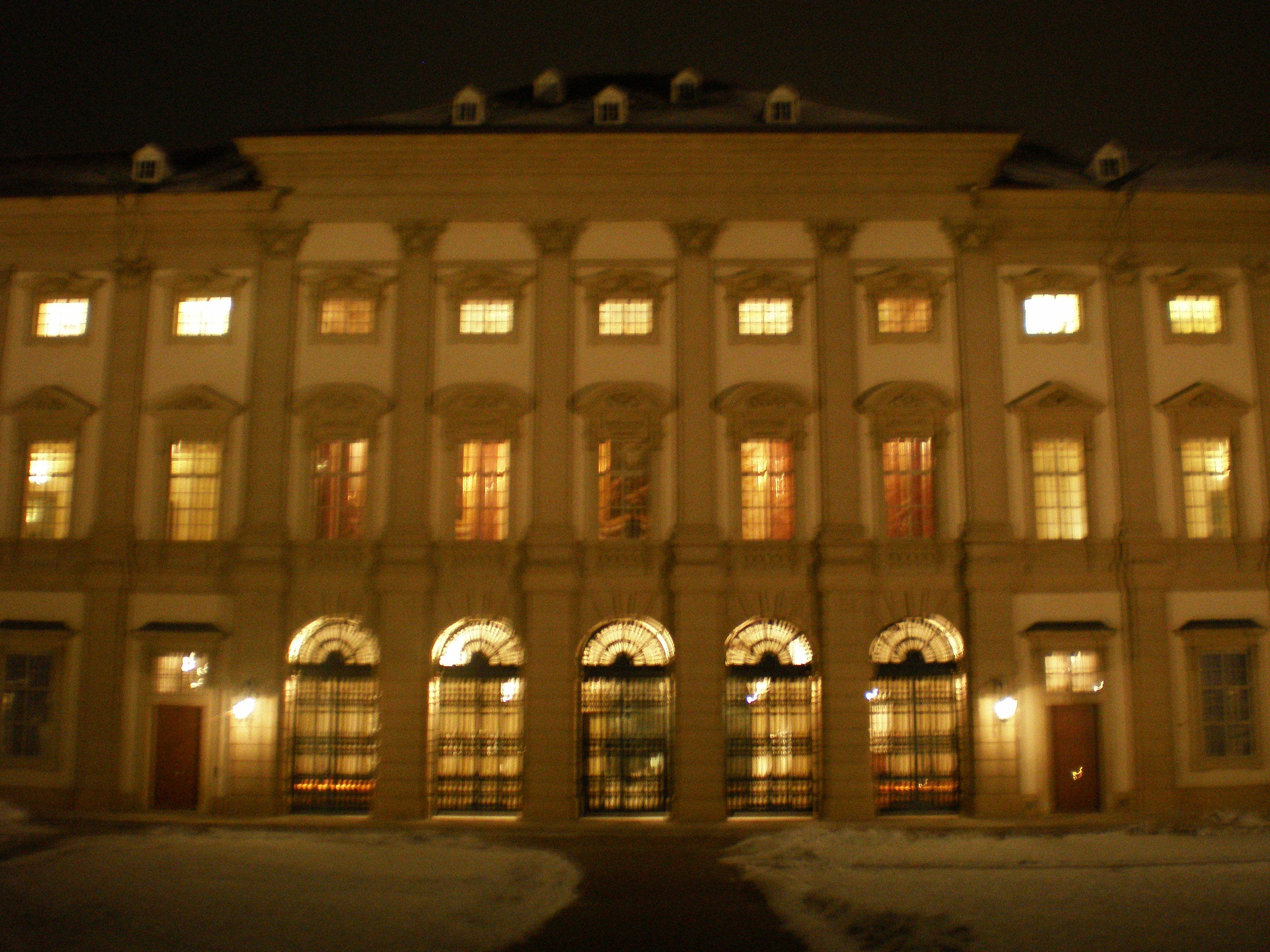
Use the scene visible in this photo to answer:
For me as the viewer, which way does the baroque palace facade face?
facing the viewer
